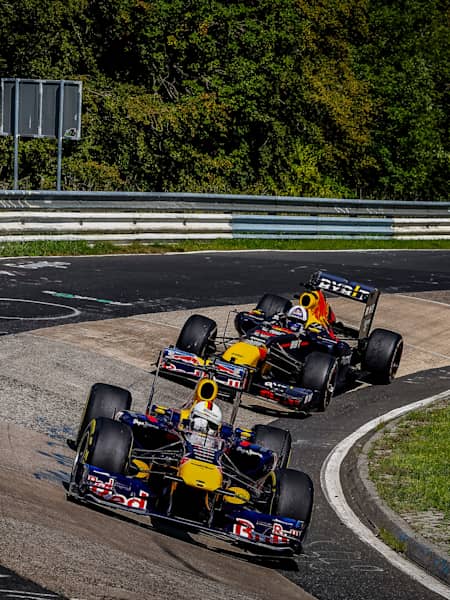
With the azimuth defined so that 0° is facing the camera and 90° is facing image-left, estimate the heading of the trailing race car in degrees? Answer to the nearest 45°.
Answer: approximately 45°

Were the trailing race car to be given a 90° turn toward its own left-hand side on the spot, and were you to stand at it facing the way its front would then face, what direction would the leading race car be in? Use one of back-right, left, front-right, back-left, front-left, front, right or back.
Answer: front-right

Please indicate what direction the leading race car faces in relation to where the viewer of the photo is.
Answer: facing the viewer

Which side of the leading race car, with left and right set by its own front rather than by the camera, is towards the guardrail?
back

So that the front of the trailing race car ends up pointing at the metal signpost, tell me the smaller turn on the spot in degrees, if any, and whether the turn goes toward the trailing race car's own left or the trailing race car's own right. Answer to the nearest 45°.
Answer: approximately 90° to the trailing race car's own right
